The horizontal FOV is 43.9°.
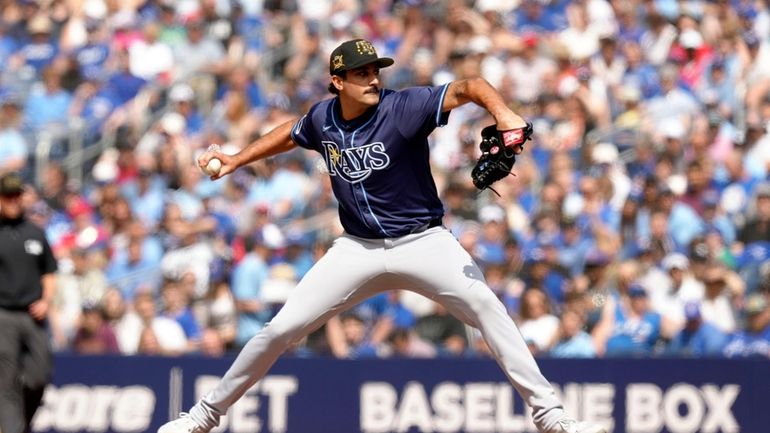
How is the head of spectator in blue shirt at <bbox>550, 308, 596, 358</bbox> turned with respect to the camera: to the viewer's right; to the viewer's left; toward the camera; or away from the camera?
toward the camera

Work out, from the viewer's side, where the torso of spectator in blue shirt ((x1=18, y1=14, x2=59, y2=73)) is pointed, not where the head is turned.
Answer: toward the camera

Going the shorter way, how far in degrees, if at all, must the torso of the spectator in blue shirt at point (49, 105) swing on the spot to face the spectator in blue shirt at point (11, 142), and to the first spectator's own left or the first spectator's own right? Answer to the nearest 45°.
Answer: approximately 45° to the first spectator's own right

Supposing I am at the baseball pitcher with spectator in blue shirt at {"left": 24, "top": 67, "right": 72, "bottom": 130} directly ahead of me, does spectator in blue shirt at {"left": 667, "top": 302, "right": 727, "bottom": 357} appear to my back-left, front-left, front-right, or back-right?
front-right

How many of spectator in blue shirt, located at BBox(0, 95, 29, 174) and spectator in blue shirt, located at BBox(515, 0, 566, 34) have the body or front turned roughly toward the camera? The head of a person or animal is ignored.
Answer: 2

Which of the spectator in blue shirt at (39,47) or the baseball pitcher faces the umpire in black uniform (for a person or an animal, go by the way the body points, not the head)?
the spectator in blue shirt

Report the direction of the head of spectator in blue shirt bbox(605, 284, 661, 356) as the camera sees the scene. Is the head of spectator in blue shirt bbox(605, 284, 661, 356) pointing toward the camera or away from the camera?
toward the camera

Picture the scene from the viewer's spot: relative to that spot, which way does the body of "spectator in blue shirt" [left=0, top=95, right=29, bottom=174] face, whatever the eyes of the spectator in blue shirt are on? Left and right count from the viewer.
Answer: facing the viewer

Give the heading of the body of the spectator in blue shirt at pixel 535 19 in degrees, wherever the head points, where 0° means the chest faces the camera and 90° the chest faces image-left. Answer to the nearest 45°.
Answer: approximately 0°

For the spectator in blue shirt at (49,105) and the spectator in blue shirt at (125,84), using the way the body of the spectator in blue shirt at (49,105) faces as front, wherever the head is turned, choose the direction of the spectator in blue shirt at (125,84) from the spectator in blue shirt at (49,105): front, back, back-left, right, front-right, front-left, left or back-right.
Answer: left
